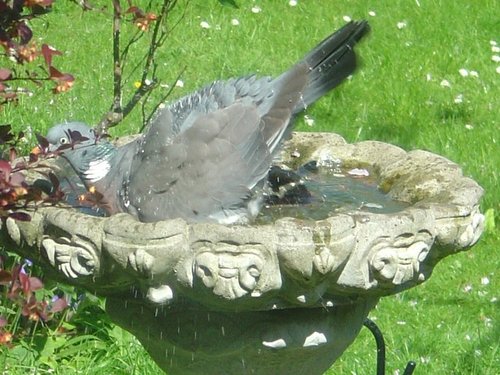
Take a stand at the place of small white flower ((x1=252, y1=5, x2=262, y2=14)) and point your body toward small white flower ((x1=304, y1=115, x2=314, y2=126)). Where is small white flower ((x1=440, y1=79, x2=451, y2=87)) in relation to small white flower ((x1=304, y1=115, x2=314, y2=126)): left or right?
left

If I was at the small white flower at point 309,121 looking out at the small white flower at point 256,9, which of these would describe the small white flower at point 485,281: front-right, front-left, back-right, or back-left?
back-right

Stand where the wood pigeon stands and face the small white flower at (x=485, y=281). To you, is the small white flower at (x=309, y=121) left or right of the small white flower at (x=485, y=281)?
left

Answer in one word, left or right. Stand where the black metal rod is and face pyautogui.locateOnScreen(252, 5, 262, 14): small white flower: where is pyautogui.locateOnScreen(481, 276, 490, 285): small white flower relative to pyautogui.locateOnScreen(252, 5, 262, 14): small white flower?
right

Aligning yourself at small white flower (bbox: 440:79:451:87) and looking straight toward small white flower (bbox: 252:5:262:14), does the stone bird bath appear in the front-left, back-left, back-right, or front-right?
back-left

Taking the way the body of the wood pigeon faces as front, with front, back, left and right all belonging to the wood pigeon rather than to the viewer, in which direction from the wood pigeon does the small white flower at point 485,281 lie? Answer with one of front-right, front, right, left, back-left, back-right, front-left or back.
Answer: back-right

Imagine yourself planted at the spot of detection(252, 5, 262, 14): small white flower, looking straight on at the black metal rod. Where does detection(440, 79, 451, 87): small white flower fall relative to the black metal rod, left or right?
left

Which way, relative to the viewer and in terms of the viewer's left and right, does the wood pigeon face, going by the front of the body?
facing to the left of the viewer

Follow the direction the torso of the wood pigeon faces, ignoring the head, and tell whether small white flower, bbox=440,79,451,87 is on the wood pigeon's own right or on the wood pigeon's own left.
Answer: on the wood pigeon's own right

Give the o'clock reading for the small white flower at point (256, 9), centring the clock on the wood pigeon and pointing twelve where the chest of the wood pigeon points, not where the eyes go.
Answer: The small white flower is roughly at 3 o'clock from the wood pigeon.

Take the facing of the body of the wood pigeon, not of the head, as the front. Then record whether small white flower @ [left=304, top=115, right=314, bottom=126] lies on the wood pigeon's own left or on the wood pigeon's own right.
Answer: on the wood pigeon's own right
